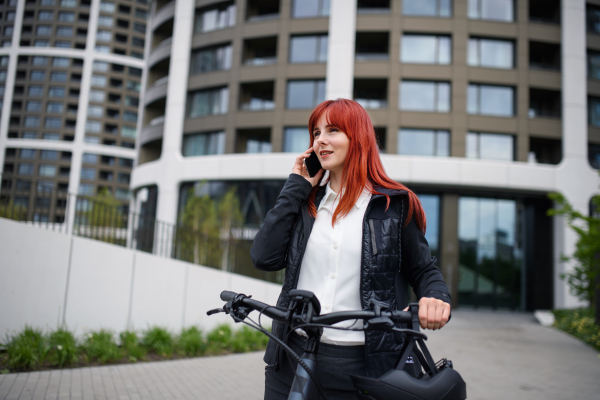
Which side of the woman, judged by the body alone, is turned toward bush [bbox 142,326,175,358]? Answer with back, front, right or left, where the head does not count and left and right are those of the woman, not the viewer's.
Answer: right

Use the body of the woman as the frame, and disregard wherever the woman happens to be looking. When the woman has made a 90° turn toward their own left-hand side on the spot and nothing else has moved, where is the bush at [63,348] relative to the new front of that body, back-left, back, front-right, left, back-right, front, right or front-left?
back

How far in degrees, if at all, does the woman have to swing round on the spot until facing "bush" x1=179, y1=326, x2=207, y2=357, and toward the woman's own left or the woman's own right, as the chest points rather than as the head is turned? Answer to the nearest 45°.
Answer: approximately 90° to the woman's own right

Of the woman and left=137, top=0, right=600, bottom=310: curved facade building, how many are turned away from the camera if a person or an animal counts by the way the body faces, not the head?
0

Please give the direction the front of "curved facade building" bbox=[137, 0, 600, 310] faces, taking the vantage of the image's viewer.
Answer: facing the viewer

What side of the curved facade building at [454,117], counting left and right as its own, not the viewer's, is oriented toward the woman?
front

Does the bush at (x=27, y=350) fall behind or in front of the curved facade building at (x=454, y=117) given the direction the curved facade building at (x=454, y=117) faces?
in front

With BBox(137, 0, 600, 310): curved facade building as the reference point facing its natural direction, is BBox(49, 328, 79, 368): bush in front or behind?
in front

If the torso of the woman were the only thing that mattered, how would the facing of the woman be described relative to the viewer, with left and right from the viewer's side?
facing the viewer and to the left of the viewer

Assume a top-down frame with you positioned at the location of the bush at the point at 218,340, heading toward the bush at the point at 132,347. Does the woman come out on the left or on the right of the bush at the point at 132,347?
left

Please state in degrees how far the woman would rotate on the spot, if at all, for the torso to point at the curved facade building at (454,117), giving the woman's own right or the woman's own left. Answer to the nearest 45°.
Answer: approximately 135° to the woman's own right

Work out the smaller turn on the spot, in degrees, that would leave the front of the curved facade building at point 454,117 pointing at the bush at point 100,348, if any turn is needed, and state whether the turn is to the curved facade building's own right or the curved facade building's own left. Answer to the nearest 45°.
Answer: approximately 45° to the curved facade building's own right
